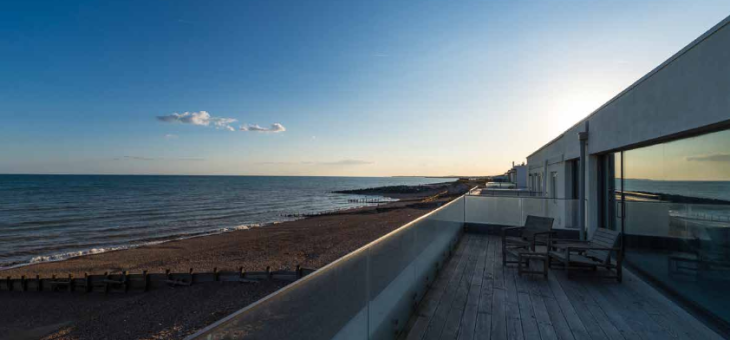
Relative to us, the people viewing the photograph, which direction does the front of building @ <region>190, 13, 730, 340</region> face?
facing to the left of the viewer

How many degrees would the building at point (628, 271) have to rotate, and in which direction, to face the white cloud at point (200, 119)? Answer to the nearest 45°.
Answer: approximately 45° to its right
